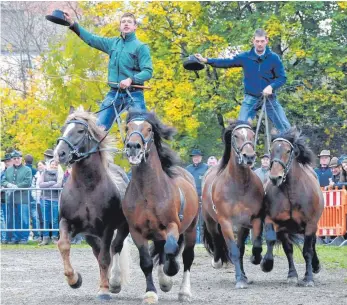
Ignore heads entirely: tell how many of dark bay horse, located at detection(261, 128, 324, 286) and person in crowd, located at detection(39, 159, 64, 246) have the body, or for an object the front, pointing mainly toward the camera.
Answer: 2

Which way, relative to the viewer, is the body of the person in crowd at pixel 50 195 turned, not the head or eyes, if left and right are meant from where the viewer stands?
facing the viewer

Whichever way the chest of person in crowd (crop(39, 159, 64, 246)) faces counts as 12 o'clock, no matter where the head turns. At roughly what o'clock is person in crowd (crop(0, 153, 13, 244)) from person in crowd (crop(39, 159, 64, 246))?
person in crowd (crop(0, 153, 13, 244)) is roughly at 4 o'clock from person in crowd (crop(39, 159, 64, 246)).

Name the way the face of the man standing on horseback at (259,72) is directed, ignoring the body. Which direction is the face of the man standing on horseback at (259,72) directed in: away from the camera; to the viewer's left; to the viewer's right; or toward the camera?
toward the camera

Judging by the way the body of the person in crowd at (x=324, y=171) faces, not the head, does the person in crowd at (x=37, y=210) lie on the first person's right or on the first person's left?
on the first person's right

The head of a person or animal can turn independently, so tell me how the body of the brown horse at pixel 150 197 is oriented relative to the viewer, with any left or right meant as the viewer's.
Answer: facing the viewer and to the left of the viewer

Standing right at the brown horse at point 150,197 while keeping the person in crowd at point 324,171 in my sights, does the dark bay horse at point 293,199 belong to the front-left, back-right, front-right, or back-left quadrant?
front-right

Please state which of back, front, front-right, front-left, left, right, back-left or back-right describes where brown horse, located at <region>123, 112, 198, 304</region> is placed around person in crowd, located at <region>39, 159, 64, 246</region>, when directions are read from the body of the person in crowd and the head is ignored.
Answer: front

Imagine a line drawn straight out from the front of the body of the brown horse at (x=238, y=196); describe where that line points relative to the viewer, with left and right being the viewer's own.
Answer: facing the viewer and to the right of the viewer

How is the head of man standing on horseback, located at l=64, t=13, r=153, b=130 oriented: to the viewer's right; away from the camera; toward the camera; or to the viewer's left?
toward the camera

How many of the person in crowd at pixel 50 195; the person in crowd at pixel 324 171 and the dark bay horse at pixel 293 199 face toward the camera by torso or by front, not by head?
3

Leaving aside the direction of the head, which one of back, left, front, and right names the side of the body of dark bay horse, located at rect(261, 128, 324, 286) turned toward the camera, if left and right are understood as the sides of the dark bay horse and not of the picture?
front
